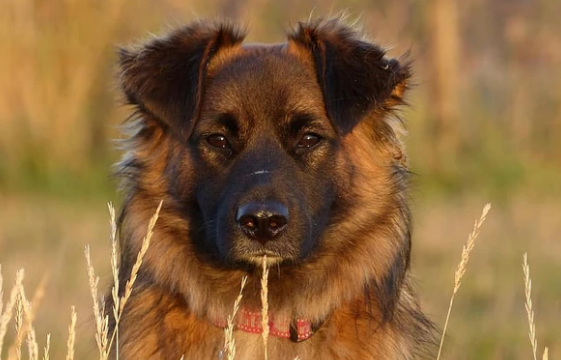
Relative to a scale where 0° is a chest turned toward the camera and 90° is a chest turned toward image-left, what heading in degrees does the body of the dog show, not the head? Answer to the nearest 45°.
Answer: approximately 0°

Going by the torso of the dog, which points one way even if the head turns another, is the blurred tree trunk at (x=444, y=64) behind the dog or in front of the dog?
behind
